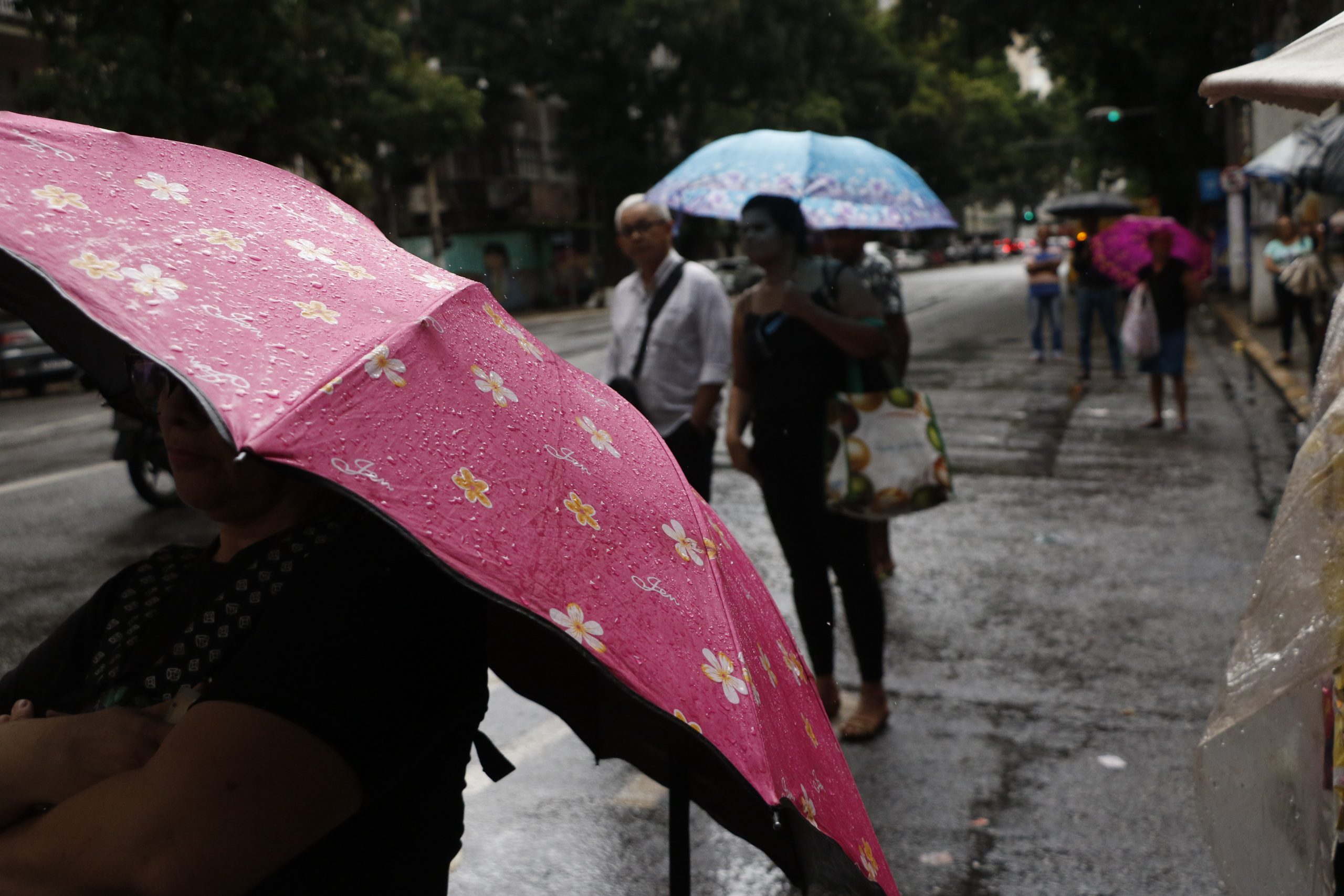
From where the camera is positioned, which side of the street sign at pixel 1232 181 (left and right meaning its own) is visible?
front

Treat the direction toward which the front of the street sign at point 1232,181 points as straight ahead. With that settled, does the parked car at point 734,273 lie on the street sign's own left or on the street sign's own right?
on the street sign's own right

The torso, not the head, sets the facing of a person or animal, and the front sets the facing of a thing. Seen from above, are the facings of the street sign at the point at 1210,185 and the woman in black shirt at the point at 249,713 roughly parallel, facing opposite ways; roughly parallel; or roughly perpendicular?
roughly parallel

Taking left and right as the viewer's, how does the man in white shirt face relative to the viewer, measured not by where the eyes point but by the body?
facing the viewer and to the left of the viewer

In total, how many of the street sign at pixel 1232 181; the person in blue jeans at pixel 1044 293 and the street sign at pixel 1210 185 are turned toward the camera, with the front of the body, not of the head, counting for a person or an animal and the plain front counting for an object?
3

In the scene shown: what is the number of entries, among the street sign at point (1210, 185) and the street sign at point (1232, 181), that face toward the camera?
2

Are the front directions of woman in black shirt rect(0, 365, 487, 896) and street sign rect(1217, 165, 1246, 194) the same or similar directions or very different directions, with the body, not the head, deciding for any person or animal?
same or similar directions

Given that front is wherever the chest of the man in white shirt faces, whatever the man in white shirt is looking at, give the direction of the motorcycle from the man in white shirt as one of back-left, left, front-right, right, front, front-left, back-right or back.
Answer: right

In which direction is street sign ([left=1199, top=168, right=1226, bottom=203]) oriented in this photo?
toward the camera
